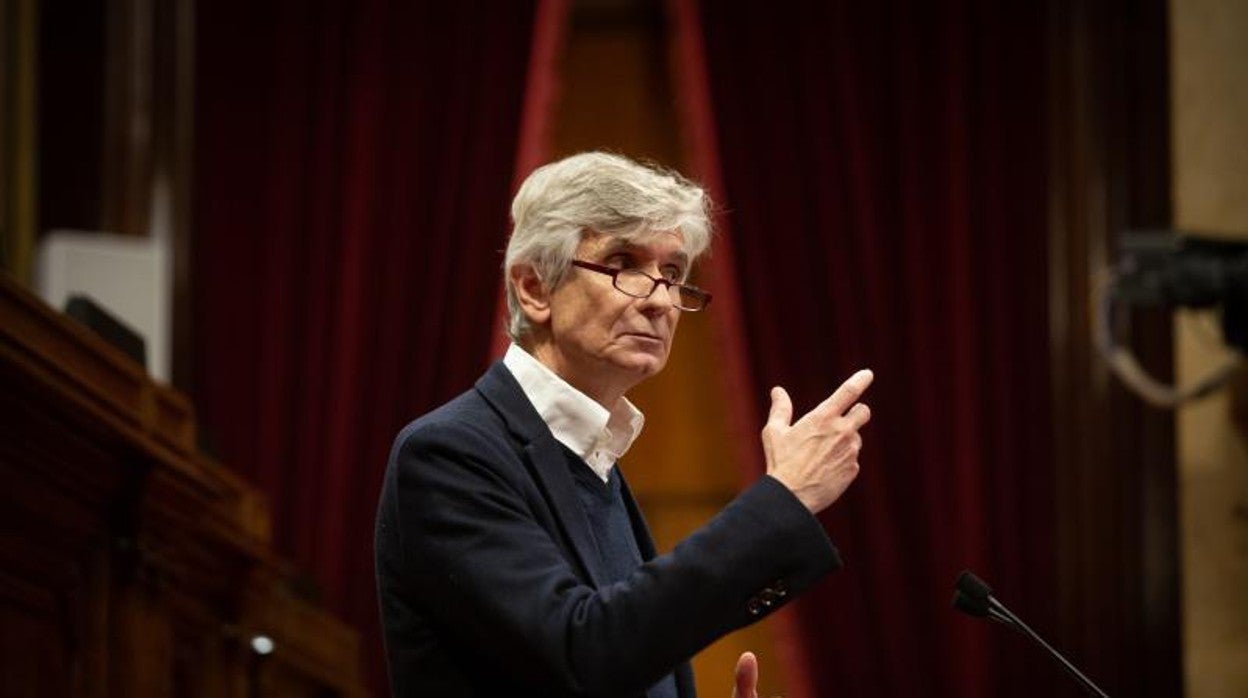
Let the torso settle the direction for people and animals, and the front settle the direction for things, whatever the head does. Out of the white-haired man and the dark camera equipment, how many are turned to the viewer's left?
1

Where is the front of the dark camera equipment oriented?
to the viewer's left
